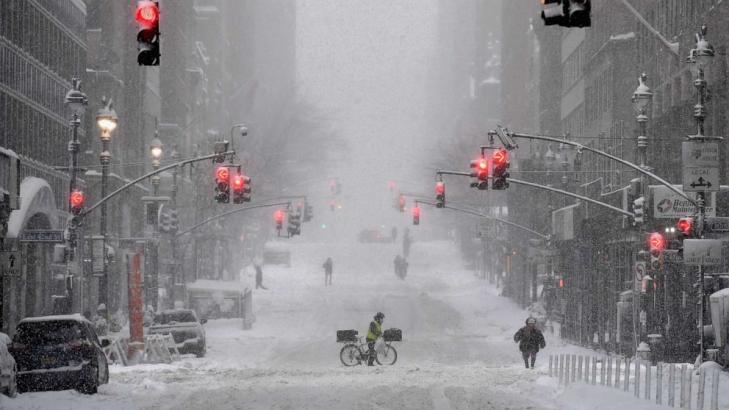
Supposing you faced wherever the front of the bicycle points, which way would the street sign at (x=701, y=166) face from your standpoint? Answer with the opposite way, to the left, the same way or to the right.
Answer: to the right

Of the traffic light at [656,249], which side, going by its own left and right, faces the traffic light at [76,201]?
right

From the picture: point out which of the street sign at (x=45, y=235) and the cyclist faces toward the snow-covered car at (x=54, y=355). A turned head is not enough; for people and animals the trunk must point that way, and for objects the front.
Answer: the street sign

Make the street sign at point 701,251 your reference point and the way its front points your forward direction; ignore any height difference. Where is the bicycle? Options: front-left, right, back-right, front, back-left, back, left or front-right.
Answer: back-right

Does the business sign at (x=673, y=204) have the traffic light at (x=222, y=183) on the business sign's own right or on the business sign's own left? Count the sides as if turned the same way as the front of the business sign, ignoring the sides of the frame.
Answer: on the business sign's own right

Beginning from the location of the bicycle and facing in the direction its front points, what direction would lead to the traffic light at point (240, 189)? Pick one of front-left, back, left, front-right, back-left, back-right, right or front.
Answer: back-left

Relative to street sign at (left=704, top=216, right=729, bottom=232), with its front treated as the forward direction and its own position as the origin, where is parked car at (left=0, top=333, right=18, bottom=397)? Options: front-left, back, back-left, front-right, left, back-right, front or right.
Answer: front-right

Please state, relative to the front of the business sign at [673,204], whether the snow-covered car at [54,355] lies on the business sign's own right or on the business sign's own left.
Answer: on the business sign's own right
